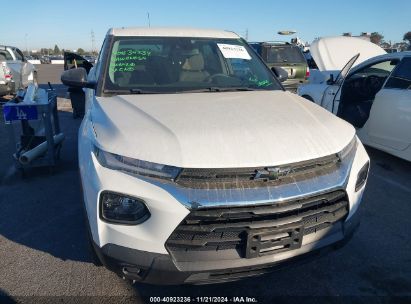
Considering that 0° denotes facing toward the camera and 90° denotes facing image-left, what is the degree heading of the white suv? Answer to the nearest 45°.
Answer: approximately 315°

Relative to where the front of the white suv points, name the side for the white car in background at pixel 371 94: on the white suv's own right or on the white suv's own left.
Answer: on the white suv's own left

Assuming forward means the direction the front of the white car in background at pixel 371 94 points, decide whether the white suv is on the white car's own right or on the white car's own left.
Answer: on the white car's own left

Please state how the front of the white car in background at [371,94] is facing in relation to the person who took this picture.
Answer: facing away from the viewer and to the left of the viewer
